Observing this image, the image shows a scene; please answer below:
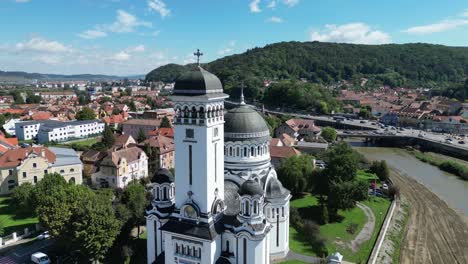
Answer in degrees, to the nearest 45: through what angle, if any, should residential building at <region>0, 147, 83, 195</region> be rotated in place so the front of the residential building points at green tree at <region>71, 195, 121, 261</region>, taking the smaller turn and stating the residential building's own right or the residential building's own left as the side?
0° — it already faces it

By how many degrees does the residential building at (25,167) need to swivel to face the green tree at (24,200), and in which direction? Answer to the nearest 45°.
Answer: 0° — it already faces it

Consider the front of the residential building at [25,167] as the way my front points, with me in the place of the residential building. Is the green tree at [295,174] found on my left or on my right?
on my left

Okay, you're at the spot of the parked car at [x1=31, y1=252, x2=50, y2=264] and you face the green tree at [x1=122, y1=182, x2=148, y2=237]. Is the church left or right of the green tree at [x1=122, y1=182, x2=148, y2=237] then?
right

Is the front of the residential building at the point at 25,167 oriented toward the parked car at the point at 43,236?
yes

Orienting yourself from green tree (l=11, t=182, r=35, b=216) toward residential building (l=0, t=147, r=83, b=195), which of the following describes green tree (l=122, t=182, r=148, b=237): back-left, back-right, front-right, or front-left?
back-right

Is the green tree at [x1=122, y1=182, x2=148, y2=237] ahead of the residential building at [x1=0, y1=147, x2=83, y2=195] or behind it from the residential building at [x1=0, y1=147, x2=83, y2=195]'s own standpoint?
ahead

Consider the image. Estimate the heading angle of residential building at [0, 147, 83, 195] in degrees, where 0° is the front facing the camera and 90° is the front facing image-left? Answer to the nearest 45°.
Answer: approximately 0°

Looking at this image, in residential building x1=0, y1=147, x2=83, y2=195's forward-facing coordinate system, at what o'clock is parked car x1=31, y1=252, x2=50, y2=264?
The parked car is roughly at 12 o'clock from the residential building.
